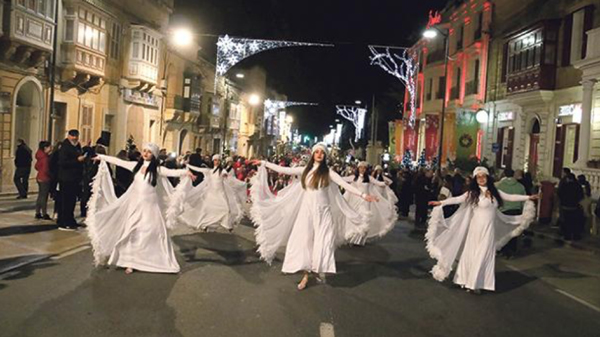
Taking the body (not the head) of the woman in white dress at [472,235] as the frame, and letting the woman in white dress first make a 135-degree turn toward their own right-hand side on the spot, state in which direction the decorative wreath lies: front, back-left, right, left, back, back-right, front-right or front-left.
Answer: front-right

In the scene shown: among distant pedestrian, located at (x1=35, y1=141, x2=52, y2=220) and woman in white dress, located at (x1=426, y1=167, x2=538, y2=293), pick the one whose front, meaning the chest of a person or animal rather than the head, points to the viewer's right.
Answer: the distant pedestrian

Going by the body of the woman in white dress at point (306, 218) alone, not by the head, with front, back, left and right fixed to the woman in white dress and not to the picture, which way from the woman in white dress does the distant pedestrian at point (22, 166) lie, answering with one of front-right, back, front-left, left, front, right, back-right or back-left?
back-right

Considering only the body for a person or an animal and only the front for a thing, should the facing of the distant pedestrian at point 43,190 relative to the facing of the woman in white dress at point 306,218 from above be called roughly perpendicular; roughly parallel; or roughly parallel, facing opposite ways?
roughly perpendicular

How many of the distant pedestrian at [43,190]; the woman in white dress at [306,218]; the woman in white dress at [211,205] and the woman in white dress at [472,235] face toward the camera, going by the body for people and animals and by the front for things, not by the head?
3

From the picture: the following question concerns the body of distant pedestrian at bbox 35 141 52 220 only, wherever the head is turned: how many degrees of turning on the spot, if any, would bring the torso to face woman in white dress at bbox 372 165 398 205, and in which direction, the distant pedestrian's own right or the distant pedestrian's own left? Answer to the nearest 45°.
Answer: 0° — they already face them

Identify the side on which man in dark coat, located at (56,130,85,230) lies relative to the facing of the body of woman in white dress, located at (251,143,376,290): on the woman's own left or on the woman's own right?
on the woman's own right

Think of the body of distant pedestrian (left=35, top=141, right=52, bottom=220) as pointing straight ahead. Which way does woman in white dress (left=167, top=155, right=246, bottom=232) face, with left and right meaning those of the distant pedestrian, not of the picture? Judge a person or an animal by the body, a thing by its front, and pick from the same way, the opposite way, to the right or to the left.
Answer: to the right

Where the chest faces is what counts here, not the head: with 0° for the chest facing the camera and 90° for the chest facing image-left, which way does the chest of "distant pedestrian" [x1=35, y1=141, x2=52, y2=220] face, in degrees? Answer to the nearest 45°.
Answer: approximately 270°

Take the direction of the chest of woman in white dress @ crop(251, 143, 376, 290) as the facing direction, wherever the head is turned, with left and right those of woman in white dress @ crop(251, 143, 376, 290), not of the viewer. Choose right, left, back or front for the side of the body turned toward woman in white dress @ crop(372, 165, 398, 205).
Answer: back
